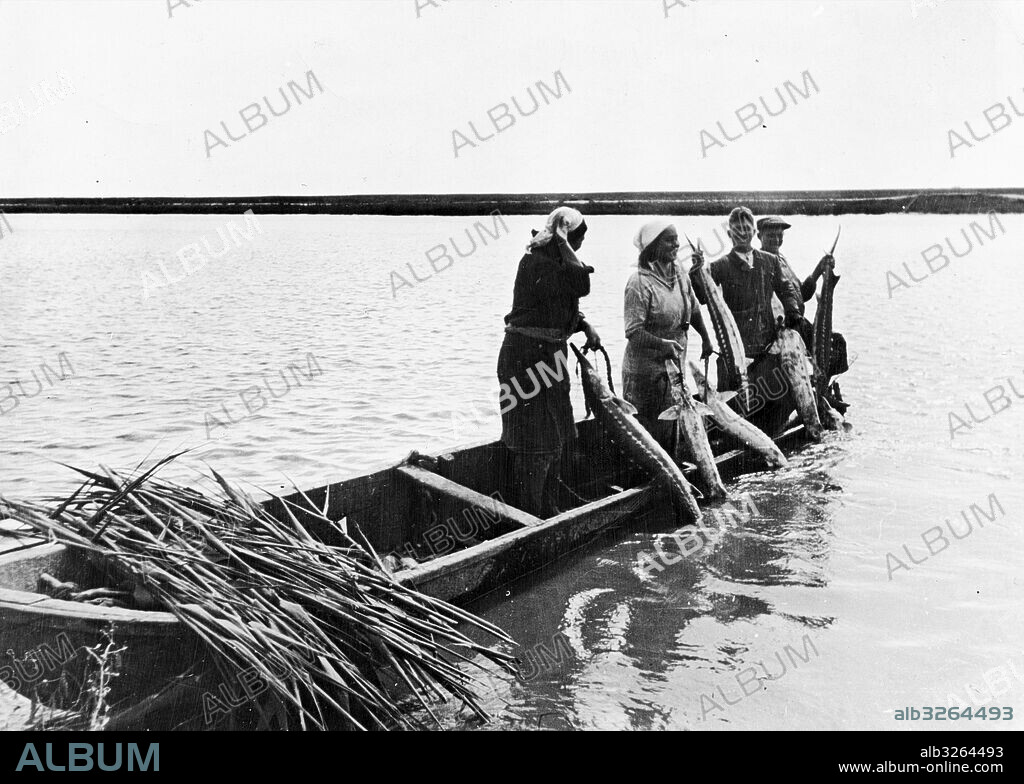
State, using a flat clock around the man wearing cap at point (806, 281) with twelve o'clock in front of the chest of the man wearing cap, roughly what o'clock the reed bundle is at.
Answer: The reed bundle is roughly at 2 o'clock from the man wearing cap.

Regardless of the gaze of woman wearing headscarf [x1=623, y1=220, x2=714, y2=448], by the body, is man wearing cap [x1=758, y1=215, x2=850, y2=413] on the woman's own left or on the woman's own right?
on the woman's own left

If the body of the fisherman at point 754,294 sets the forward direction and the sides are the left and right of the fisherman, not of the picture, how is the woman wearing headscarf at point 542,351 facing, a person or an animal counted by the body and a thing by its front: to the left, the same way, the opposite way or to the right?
to the left

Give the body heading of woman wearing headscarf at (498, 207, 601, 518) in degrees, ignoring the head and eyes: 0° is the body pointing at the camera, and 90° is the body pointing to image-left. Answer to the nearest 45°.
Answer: approximately 270°

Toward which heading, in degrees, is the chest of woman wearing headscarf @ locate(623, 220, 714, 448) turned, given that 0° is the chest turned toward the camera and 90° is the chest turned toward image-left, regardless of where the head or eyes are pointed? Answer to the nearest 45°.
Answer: approximately 315°

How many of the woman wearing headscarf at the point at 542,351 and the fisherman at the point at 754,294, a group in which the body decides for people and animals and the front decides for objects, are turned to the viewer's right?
1

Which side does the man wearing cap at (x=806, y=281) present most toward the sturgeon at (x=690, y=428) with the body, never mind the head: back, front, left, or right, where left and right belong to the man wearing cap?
right

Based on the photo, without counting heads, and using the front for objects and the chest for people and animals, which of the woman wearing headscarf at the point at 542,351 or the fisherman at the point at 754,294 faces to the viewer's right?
the woman wearing headscarf

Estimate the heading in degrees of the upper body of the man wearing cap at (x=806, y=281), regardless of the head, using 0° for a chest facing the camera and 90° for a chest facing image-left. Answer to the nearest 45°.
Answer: approximately 315°
